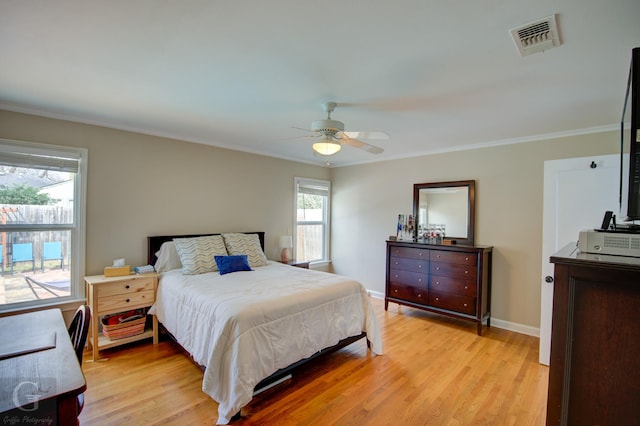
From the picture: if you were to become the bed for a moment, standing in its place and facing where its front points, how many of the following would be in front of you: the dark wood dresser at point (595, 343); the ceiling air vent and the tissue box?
2

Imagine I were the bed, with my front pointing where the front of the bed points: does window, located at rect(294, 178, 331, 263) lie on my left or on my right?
on my left

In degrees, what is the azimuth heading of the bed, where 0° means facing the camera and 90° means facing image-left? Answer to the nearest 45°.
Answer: approximately 315°

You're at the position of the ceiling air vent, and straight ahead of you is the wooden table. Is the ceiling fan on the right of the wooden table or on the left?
right

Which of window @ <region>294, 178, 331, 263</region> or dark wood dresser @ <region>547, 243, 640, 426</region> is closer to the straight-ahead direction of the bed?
the dark wood dresser

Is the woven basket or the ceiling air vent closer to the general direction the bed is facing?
the ceiling air vent

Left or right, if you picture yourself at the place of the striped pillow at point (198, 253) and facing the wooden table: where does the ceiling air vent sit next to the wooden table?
left

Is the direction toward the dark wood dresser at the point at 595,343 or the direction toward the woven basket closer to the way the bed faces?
the dark wood dresser

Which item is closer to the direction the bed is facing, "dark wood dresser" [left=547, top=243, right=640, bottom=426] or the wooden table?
the dark wood dresser
